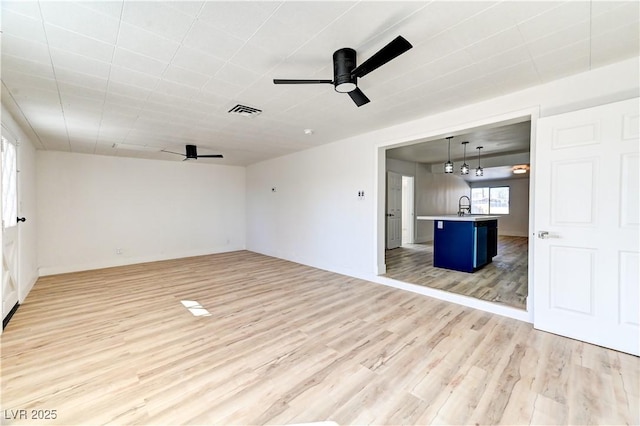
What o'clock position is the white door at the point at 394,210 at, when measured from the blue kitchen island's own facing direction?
The white door is roughly at 6 o'clock from the blue kitchen island.

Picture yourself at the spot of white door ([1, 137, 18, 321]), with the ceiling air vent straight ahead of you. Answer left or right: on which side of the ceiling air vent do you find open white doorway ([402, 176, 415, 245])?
left

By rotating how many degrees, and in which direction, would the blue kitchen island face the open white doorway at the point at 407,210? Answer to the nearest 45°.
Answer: approximately 180°

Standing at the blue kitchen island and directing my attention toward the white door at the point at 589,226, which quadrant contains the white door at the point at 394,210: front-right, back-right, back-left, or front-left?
back-right

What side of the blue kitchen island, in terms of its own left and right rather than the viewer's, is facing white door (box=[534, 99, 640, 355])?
front

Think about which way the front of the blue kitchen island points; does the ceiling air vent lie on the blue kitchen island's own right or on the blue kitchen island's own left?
on the blue kitchen island's own right

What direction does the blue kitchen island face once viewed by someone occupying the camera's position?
facing the viewer and to the right of the viewer

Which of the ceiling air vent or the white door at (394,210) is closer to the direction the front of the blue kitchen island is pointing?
the ceiling air vent

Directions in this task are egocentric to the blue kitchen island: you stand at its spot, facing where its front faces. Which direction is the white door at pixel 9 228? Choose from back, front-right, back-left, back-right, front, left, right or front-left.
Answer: right
